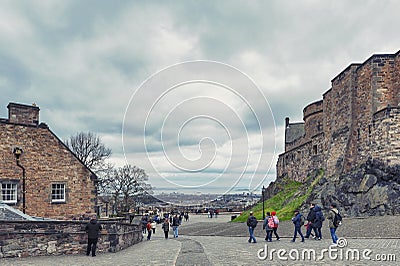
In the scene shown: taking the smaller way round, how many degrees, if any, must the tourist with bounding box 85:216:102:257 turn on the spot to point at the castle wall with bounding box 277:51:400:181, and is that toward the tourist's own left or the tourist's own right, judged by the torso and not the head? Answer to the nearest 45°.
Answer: approximately 45° to the tourist's own right

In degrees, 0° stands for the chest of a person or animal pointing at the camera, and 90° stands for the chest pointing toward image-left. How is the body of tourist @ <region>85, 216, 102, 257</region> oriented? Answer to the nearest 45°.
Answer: approximately 180°

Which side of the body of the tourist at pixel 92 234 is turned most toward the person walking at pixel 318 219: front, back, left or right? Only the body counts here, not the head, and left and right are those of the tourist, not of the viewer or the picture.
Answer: right
